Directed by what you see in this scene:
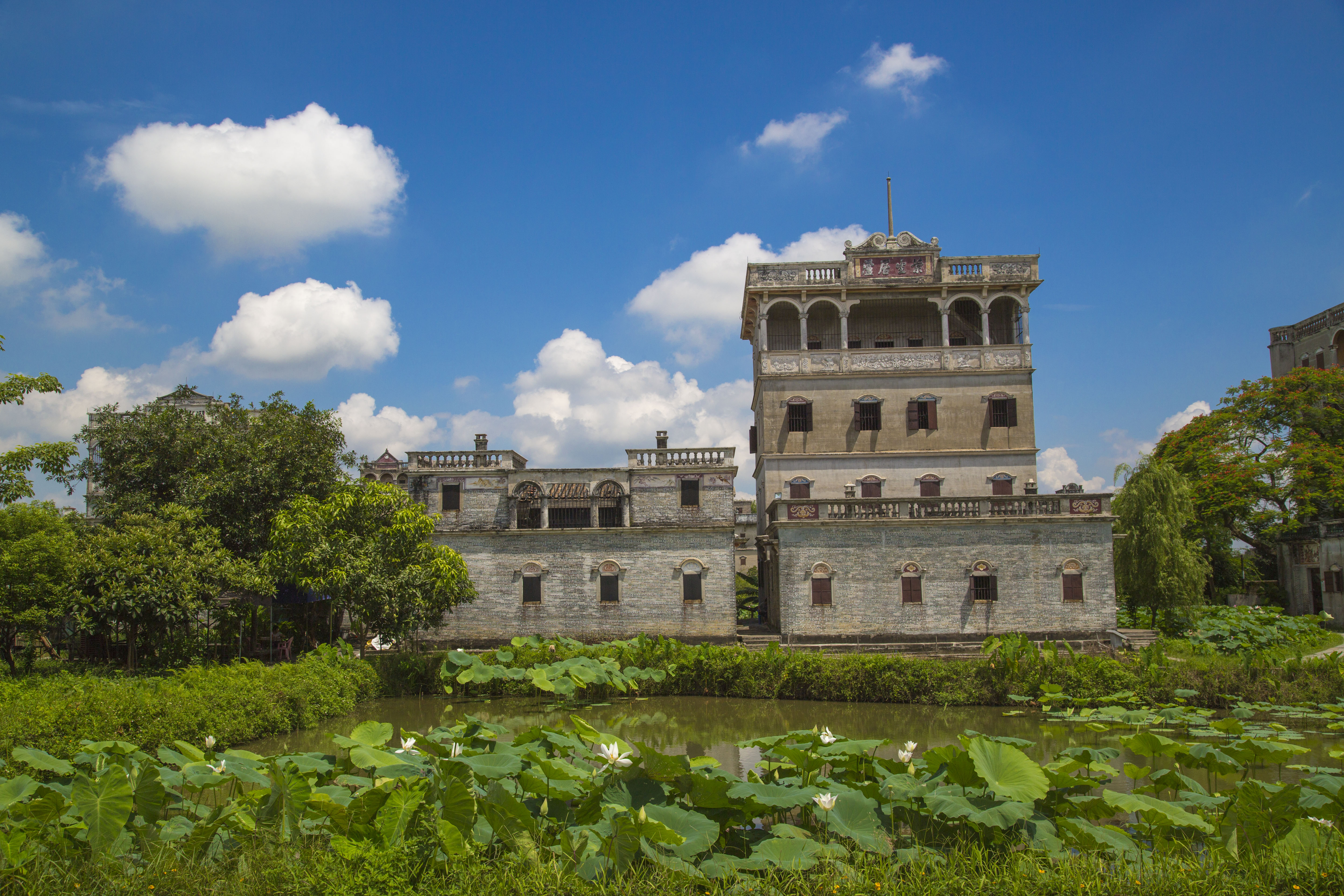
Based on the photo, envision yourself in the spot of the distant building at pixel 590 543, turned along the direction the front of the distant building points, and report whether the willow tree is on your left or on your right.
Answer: on your left

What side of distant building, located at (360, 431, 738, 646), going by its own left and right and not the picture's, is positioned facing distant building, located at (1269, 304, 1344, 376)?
left

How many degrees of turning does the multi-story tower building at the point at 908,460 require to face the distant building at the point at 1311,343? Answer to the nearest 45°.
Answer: approximately 135° to its left

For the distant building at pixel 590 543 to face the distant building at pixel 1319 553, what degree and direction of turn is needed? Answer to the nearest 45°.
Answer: approximately 90° to its left

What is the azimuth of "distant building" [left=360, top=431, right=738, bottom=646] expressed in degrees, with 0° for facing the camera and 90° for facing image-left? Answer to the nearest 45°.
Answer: approximately 0°

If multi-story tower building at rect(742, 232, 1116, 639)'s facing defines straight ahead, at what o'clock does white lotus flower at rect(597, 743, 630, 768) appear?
The white lotus flower is roughly at 12 o'clock from the multi-story tower building.

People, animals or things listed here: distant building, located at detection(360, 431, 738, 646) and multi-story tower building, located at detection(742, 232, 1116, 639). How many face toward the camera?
2

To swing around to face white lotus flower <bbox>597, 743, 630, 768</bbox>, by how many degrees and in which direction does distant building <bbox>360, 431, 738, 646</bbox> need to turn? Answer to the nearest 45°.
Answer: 0° — it already faces it

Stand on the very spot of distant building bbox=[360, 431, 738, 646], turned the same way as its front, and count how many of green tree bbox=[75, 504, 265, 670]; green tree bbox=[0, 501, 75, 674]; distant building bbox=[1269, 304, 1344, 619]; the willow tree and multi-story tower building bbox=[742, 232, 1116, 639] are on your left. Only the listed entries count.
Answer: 3

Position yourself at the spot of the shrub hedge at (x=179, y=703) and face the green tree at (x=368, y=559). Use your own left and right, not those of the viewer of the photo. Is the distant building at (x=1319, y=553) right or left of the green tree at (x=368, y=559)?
right

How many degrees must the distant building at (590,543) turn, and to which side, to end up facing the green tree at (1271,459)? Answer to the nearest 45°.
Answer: approximately 90° to its left

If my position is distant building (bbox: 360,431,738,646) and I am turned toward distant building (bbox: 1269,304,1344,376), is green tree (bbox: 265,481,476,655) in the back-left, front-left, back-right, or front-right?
back-right

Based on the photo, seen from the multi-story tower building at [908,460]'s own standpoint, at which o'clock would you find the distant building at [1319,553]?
The distant building is roughly at 8 o'clock from the multi-story tower building.
